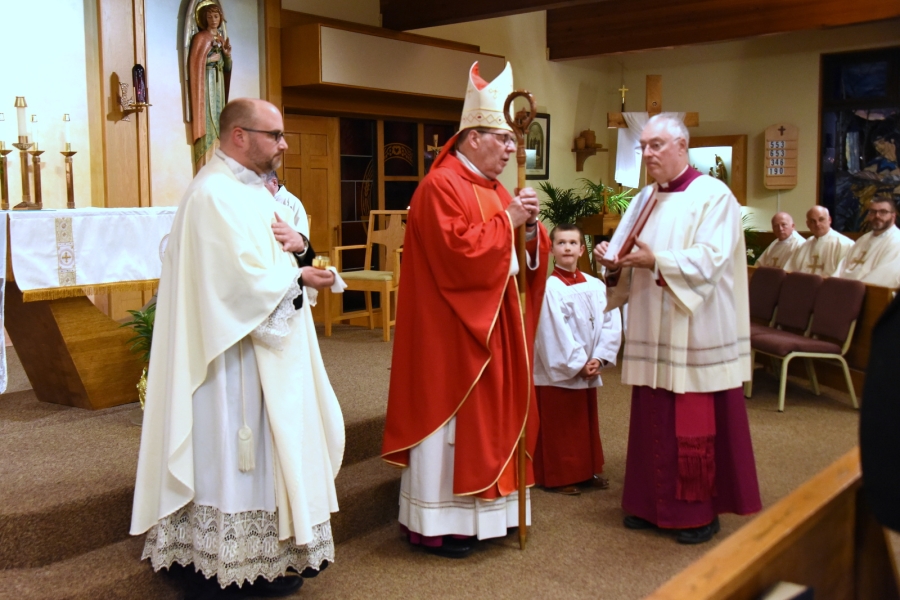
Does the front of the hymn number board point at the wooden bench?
yes

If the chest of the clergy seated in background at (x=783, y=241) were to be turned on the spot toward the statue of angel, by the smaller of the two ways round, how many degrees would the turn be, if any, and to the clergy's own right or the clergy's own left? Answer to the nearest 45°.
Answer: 0° — they already face it

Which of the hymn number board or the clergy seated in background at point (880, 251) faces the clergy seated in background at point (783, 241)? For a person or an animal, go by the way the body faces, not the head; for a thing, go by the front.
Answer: the hymn number board

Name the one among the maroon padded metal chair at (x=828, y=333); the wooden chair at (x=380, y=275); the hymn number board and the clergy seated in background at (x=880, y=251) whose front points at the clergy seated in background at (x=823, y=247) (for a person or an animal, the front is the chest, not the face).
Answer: the hymn number board

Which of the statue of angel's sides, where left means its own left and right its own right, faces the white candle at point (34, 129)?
right

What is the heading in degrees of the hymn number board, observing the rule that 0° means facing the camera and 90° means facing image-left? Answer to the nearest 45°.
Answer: approximately 0°

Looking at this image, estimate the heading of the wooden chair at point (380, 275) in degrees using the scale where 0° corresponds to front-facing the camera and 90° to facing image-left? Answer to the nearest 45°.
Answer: approximately 45°

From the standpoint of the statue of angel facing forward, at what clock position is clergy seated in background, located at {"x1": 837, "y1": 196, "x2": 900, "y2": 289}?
The clergy seated in background is roughly at 11 o'clock from the statue of angel.

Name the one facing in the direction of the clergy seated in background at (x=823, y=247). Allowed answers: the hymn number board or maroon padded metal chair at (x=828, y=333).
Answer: the hymn number board

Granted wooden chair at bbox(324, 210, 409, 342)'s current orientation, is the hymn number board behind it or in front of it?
behind

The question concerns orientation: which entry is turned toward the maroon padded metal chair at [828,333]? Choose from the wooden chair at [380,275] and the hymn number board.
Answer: the hymn number board

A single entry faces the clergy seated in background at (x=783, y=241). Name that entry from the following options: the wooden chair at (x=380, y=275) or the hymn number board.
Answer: the hymn number board

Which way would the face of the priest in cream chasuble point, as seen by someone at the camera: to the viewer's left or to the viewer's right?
to the viewer's right
